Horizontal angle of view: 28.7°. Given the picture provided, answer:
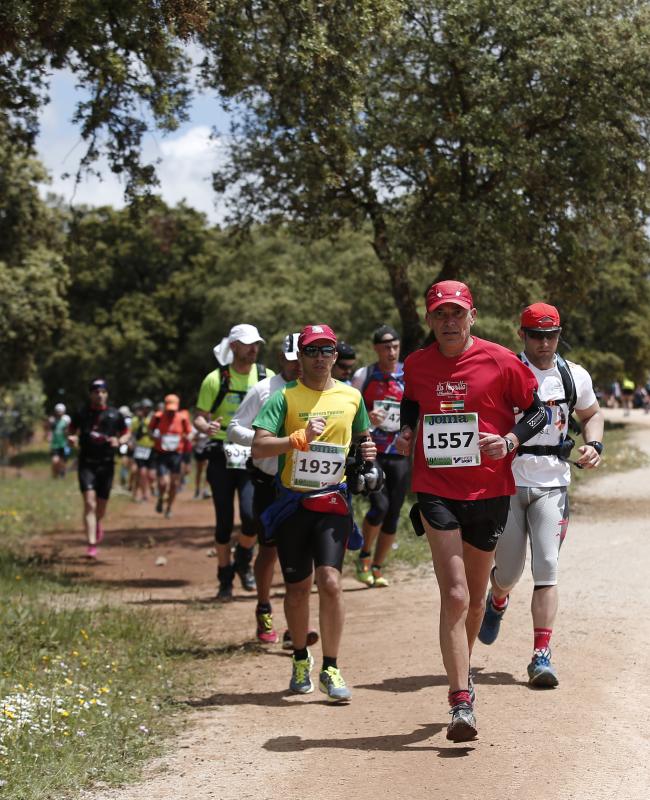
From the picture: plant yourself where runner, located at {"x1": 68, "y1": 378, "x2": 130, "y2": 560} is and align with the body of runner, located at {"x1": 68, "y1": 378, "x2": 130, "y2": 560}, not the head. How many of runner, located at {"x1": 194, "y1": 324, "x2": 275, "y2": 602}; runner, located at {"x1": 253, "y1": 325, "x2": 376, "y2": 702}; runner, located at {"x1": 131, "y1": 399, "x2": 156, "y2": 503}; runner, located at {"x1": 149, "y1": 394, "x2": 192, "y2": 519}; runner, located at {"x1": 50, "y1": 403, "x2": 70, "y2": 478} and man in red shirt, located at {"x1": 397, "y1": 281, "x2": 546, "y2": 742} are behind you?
3

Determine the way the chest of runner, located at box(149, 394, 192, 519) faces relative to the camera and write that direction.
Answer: toward the camera

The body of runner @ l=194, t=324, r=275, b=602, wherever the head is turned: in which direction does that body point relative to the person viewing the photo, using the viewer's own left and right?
facing the viewer and to the right of the viewer

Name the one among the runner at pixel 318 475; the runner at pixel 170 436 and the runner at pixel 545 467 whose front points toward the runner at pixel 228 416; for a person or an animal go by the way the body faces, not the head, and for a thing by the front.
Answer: the runner at pixel 170 436

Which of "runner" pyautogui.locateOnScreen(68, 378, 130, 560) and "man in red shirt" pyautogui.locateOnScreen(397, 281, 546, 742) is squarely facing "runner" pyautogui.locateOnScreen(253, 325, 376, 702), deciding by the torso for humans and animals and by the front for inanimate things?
"runner" pyautogui.locateOnScreen(68, 378, 130, 560)

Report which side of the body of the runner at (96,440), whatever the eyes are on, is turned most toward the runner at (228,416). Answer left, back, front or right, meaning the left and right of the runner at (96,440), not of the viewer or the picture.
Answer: front
